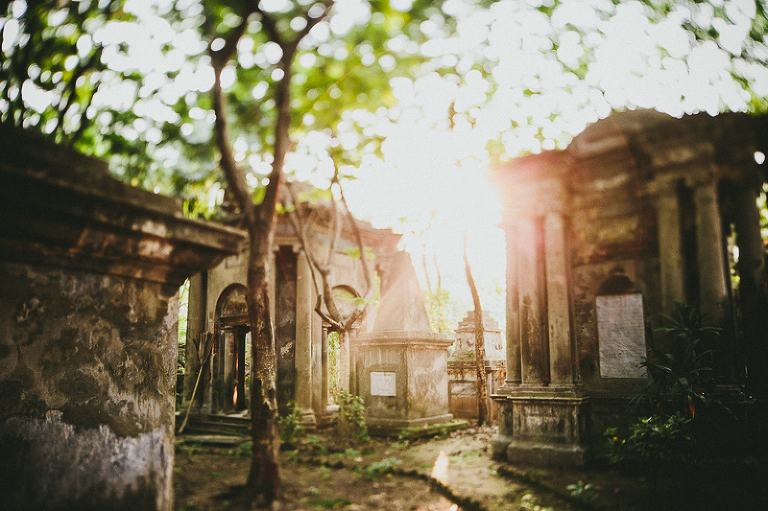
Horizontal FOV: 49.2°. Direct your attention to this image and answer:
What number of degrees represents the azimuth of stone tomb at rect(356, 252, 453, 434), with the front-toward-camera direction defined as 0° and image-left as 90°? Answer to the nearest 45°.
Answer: approximately 45°

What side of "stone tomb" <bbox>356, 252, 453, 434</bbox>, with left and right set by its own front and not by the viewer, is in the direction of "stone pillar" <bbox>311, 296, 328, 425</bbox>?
right

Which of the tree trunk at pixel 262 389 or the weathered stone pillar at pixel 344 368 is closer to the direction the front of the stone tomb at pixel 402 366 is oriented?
the tree trunk

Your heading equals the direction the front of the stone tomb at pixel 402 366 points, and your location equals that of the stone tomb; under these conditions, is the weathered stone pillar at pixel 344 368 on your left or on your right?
on your right

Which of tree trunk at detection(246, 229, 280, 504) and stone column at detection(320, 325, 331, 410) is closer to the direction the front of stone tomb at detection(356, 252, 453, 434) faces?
the tree trunk

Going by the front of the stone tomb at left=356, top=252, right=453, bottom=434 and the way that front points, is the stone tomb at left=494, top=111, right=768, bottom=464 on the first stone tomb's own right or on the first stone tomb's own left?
on the first stone tomb's own left

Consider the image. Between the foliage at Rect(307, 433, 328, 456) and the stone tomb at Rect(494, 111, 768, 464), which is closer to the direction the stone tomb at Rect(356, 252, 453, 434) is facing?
the foliage

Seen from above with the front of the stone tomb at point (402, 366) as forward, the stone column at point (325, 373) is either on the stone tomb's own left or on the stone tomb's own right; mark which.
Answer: on the stone tomb's own right

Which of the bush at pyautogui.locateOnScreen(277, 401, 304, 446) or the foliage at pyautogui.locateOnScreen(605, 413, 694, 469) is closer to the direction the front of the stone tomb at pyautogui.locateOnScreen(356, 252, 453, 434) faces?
the bush

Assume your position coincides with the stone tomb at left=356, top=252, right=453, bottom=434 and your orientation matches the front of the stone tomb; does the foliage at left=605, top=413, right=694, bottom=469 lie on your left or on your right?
on your left
